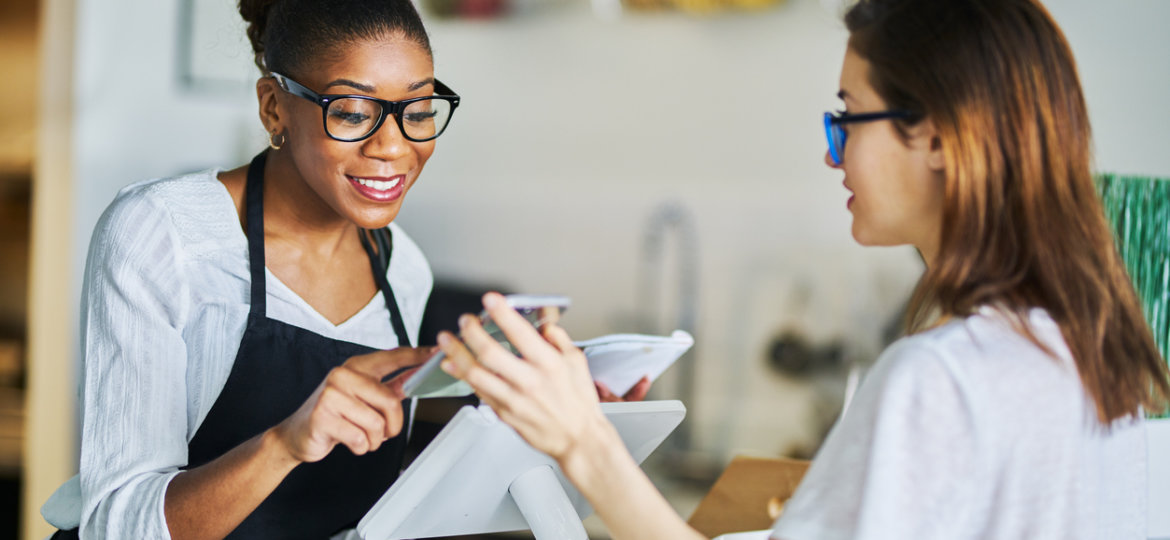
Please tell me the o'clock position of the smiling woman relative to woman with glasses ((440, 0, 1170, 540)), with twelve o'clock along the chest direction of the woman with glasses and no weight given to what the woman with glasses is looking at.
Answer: The smiling woman is roughly at 11 o'clock from the woman with glasses.

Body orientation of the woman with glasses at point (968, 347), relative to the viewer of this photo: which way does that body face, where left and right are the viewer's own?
facing away from the viewer and to the left of the viewer

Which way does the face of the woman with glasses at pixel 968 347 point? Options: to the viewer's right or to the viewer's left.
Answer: to the viewer's left

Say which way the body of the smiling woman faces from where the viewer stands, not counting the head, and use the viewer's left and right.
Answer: facing the viewer and to the right of the viewer

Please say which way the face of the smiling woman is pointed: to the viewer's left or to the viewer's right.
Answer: to the viewer's right

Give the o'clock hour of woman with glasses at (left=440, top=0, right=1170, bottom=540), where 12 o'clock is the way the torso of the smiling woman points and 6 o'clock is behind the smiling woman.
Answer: The woman with glasses is roughly at 12 o'clock from the smiling woman.

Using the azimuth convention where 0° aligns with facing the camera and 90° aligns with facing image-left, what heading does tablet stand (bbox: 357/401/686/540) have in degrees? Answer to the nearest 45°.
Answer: approximately 135°

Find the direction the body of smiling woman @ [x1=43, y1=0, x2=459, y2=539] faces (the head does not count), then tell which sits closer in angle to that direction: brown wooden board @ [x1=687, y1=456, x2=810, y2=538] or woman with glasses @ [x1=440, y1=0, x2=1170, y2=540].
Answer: the woman with glasses

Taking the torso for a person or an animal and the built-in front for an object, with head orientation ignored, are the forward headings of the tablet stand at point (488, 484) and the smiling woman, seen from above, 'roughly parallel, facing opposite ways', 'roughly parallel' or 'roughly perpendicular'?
roughly parallel, facing opposite ways

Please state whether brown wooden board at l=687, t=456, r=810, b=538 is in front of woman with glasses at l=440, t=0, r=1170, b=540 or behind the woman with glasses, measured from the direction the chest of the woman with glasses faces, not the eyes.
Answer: in front
